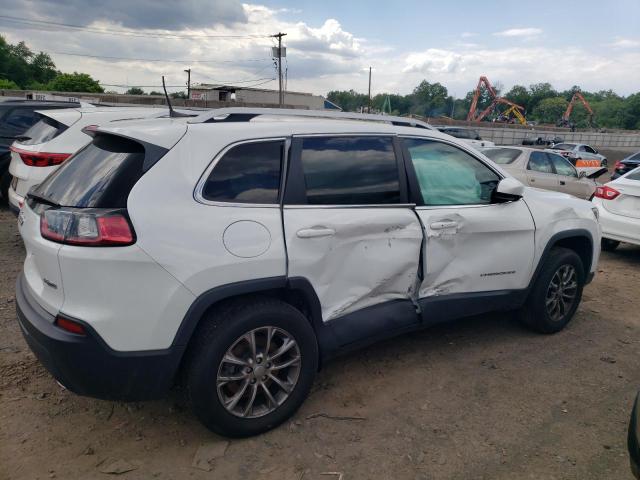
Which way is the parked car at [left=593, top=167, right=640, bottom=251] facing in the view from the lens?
facing away from the viewer and to the right of the viewer

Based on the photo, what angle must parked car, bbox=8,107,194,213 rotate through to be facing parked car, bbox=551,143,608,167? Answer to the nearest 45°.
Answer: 0° — it already faces it

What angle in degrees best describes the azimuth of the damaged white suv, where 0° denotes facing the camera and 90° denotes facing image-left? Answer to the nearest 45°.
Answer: approximately 225°

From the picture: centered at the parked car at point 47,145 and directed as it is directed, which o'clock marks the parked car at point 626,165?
the parked car at point 626,165 is roughly at 1 o'clock from the parked car at point 47,145.

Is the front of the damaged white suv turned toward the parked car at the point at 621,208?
yes

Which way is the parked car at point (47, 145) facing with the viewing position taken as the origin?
facing away from the viewer and to the right of the viewer

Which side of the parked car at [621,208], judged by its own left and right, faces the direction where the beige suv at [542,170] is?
left

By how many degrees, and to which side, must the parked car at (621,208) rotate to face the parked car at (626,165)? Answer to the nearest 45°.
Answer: approximately 45° to its left
